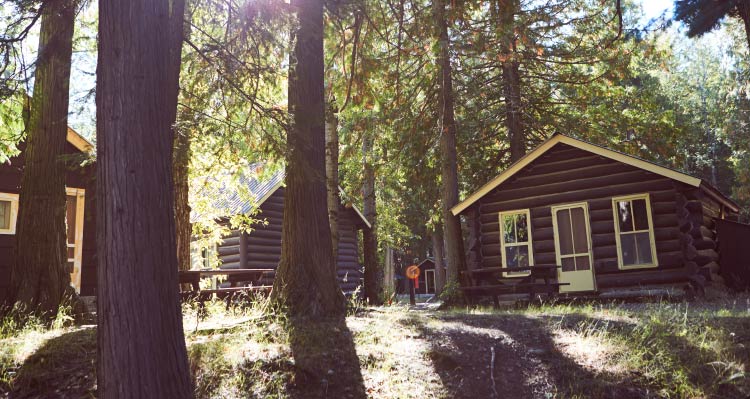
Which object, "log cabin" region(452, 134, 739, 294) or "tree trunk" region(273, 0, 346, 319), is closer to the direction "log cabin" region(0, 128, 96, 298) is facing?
the tree trunk

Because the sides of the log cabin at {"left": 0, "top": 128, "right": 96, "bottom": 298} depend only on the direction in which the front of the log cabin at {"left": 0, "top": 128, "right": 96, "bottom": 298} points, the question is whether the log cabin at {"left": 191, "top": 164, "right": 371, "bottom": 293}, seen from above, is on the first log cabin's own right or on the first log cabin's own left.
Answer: on the first log cabin's own left

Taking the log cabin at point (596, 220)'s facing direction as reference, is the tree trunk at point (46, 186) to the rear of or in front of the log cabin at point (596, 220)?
in front

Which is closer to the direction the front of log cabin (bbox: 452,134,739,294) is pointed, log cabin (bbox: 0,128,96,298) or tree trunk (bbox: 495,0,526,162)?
the log cabin

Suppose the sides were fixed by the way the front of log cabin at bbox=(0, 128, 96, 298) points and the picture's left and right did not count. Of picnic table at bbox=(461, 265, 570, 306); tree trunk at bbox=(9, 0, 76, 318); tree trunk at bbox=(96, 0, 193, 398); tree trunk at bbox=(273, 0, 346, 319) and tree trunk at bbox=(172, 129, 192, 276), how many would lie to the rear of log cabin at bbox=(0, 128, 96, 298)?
0

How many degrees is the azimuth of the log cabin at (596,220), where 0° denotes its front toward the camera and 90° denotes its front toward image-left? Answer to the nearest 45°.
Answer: approximately 45°

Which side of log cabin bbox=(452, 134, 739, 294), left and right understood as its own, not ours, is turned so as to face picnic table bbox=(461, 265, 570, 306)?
front

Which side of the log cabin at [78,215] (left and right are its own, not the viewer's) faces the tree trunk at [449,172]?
left

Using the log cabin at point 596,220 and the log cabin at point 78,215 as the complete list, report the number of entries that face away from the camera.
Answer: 0

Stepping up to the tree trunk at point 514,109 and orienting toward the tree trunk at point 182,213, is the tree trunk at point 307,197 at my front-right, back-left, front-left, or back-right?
front-left

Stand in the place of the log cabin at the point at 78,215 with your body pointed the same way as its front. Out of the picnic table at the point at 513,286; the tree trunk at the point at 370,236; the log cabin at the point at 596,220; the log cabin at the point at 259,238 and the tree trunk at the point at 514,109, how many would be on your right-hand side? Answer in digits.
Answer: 0

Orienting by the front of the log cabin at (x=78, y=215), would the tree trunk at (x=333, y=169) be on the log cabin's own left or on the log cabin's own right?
on the log cabin's own left

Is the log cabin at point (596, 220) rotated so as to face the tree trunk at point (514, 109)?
no

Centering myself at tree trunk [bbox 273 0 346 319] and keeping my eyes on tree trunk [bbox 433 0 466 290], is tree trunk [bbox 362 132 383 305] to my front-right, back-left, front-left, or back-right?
front-left

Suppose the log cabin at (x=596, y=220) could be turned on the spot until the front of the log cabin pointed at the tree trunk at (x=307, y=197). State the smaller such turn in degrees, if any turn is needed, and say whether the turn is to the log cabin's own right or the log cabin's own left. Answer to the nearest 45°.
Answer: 0° — it already faces it

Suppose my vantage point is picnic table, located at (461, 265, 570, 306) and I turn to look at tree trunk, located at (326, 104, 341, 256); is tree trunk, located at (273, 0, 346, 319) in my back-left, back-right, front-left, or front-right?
front-left

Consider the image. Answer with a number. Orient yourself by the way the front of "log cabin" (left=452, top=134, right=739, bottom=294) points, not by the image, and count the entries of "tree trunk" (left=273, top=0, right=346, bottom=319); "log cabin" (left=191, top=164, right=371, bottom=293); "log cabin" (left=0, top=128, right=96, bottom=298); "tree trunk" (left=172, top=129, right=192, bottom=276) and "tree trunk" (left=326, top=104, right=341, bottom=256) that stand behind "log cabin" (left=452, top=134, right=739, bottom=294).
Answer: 0

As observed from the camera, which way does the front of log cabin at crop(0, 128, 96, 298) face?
facing the viewer

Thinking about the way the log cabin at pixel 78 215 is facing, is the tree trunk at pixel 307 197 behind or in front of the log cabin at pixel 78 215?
in front

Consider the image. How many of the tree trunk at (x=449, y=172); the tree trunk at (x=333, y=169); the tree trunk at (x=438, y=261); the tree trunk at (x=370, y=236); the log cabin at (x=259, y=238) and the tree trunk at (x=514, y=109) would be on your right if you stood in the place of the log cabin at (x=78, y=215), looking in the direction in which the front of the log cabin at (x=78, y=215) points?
0
